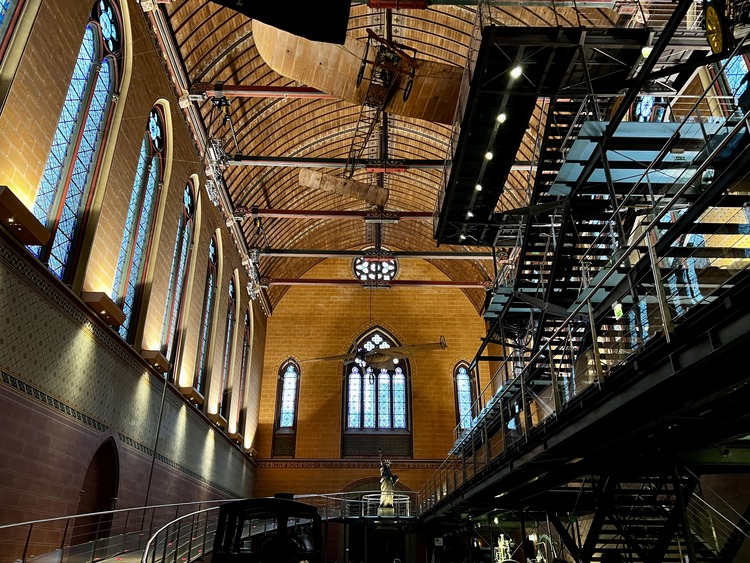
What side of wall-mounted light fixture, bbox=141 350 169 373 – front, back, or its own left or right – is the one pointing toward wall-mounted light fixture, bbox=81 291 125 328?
right

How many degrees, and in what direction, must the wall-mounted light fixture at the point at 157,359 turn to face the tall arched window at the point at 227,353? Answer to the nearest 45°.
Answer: approximately 90° to its left

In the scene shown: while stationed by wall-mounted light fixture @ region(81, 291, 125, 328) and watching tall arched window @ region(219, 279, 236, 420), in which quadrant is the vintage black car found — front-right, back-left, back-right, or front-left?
back-right

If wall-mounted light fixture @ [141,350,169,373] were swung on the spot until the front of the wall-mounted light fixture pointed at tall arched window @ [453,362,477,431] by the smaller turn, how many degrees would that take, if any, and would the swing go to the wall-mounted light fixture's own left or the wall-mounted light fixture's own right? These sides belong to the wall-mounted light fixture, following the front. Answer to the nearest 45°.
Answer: approximately 45° to the wall-mounted light fixture's own left

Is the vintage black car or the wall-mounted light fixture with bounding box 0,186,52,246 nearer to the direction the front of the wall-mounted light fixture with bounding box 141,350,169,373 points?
the vintage black car

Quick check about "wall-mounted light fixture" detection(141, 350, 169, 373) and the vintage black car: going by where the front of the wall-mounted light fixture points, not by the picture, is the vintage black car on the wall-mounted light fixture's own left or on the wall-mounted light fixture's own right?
on the wall-mounted light fixture's own right

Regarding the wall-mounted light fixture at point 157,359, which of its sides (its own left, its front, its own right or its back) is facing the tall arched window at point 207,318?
left

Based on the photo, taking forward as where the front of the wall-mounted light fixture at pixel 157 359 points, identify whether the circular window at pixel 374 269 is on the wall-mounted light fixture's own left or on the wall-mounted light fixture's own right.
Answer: on the wall-mounted light fixture's own left

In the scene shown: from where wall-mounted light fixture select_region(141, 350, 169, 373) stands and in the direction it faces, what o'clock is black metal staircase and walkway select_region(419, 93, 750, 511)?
The black metal staircase and walkway is roughly at 2 o'clock from the wall-mounted light fixture.

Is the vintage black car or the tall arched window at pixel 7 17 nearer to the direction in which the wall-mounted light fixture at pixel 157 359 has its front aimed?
the vintage black car

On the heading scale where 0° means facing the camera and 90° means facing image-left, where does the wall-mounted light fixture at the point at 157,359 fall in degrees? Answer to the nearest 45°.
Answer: approximately 270°
